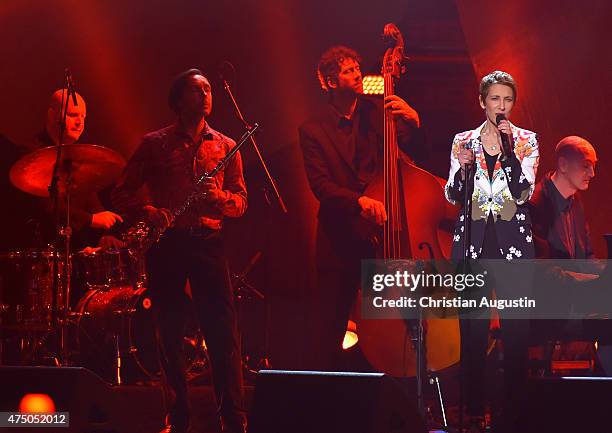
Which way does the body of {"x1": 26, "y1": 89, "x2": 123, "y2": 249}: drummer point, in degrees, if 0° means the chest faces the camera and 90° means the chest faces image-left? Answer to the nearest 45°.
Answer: approximately 315°

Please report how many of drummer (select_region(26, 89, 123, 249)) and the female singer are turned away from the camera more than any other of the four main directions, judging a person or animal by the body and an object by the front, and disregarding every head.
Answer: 0

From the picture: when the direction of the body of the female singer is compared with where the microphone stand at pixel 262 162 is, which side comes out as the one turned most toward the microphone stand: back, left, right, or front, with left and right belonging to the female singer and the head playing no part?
right

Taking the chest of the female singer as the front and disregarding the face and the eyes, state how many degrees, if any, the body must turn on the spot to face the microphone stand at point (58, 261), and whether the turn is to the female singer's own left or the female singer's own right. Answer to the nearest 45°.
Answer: approximately 90° to the female singer's own right

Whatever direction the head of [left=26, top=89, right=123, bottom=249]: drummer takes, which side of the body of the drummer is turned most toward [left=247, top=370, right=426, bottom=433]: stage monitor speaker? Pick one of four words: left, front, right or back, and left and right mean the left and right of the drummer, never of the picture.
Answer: front

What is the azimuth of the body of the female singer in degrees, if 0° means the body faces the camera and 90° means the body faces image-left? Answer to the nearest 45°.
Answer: approximately 0°

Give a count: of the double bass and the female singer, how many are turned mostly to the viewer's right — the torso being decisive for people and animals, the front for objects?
0

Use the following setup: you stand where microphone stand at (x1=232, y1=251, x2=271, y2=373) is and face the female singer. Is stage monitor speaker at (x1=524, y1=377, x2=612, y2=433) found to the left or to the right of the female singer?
right

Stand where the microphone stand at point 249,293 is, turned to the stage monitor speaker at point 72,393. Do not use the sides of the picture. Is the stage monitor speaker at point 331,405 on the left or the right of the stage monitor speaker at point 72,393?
left

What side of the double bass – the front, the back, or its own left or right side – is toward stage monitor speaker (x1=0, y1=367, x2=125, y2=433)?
front
